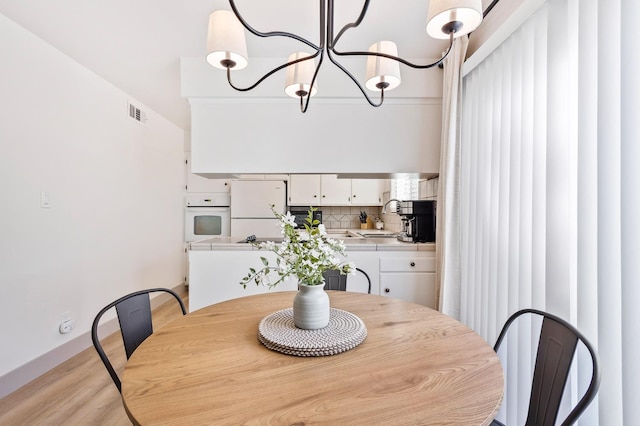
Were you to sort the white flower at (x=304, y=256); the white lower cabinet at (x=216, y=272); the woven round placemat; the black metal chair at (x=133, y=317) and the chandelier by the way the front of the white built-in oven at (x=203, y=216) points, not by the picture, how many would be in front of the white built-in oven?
5

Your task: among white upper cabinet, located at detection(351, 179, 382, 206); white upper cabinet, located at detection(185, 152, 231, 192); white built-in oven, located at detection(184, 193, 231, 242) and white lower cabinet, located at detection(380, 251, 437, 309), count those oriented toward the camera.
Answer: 4

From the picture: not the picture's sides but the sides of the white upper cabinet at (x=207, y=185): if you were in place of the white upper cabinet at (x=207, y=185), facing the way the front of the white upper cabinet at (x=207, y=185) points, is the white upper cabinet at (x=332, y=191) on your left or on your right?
on your left

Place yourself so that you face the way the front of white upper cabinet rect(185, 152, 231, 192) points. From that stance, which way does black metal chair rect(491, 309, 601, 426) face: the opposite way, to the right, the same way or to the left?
to the right

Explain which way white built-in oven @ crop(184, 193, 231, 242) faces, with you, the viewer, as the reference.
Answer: facing the viewer

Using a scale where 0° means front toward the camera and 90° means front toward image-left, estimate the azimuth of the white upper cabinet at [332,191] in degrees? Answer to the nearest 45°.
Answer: approximately 0°

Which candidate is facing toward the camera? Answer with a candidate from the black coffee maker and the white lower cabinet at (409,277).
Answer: the white lower cabinet

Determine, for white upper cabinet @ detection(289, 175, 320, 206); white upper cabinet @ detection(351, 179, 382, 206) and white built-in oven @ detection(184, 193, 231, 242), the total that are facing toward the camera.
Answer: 3

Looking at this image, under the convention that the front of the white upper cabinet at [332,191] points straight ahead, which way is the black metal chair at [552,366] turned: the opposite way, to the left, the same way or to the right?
to the right

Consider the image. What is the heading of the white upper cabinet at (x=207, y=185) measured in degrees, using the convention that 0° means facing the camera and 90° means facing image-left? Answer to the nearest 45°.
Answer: approximately 0°

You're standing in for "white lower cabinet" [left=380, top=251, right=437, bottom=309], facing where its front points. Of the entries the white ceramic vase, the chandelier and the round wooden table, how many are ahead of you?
3

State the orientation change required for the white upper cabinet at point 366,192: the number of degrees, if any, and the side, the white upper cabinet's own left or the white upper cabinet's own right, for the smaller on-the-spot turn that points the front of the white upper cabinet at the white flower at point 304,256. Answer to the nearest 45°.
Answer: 0° — it already faces it

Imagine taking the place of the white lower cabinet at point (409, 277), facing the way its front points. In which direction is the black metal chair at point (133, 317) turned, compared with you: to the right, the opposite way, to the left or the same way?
to the left

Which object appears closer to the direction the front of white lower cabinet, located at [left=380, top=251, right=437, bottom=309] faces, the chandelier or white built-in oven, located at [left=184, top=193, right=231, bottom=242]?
the chandelier

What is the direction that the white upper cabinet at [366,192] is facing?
toward the camera

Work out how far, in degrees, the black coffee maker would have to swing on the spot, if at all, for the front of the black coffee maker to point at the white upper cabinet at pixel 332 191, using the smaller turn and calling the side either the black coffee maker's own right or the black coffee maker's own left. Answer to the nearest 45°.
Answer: approximately 45° to the black coffee maker's own right
